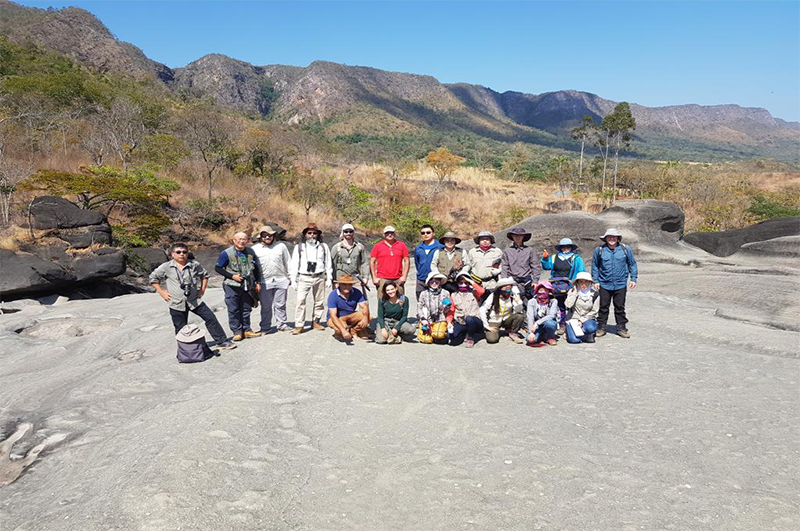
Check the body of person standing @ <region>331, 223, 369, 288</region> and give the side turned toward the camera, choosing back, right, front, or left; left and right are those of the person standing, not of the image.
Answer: front

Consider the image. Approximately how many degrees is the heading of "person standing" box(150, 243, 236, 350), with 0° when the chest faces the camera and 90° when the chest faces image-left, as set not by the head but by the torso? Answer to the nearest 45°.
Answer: approximately 0°

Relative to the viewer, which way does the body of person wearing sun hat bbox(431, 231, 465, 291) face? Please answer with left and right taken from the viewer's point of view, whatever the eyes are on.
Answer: facing the viewer

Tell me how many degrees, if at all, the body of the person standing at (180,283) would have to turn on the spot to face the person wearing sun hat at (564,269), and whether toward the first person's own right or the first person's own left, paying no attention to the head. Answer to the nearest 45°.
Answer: approximately 90° to the first person's own left

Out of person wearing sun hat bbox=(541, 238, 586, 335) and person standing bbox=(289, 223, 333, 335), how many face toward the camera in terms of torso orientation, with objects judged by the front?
2

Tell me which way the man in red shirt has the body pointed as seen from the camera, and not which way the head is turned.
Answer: toward the camera

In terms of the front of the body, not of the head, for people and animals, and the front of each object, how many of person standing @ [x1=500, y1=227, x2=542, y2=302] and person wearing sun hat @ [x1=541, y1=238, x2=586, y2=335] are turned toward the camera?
2

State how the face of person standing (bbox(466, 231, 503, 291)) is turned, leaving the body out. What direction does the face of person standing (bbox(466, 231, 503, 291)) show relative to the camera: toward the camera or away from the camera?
toward the camera

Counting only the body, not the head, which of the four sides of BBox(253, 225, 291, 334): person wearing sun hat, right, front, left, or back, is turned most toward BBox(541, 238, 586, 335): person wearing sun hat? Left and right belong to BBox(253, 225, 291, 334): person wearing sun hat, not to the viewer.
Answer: left

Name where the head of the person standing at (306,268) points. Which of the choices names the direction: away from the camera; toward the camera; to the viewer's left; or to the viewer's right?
toward the camera

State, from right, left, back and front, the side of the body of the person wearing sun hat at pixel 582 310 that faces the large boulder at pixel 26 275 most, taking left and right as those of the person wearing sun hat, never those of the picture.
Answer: right

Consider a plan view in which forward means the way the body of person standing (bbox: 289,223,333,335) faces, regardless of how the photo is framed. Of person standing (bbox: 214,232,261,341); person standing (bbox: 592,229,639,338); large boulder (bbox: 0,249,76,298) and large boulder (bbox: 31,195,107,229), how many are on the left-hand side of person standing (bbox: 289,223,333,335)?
1
